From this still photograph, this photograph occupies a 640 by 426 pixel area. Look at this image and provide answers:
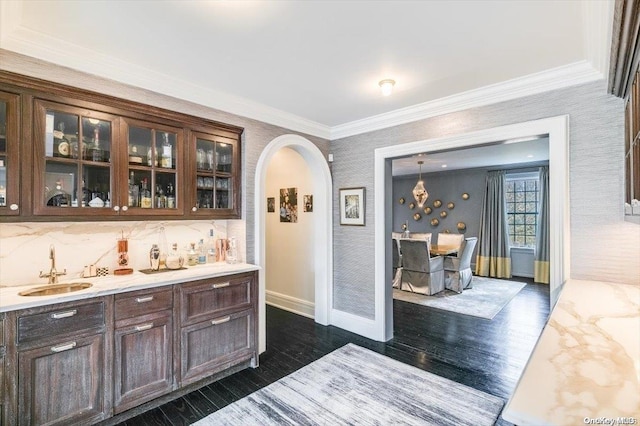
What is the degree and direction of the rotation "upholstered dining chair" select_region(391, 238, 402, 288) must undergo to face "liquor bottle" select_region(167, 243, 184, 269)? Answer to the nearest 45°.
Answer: approximately 180°

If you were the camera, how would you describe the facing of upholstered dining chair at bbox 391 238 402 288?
facing away from the viewer and to the right of the viewer

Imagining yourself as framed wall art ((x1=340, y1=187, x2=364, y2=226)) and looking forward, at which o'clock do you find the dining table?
The dining table is roughly at 6 o'clock from the framed wall art.

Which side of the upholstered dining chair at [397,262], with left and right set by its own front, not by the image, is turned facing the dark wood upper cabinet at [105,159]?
back

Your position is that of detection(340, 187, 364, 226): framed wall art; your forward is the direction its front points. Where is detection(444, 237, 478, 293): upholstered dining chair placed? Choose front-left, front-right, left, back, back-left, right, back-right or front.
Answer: back

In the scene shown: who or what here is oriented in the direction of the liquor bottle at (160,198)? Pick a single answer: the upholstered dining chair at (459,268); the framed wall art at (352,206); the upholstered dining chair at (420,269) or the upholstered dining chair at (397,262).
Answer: the framed wall art

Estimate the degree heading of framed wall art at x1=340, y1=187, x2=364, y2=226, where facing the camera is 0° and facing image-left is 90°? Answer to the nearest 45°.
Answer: approximately 45°

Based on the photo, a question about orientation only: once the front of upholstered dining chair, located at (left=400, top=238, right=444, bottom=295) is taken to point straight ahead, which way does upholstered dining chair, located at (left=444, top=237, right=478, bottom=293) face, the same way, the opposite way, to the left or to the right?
to the left

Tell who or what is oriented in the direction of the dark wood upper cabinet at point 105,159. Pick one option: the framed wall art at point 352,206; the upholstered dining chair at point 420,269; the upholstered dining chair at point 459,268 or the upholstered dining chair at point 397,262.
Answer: the framed wall art

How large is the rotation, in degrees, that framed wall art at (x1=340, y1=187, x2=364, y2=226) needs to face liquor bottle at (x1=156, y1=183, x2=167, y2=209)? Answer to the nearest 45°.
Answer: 0° — it already faces it

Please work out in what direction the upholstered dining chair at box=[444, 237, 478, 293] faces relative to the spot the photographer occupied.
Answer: facing away from the viewer and to the left of the viewer

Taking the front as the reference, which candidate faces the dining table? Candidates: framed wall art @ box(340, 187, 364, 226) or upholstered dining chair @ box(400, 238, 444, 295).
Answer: the upholstered dining chair

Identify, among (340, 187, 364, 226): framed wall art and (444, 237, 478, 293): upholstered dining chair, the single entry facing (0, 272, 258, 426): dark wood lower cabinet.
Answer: the framed wall art

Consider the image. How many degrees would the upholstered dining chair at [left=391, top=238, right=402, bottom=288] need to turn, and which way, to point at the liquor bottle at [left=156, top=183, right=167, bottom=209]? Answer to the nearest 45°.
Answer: approximately 180°
